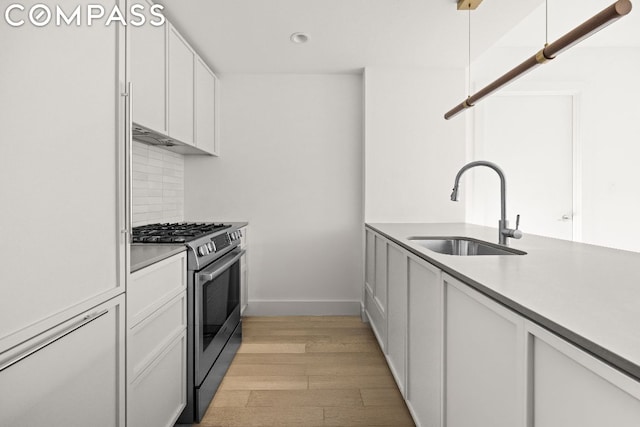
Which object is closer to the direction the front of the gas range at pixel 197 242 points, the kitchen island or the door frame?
the kitchen island

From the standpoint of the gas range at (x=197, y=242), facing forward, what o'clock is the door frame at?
The door frame is roughly at 10 o'clock from the gas range.

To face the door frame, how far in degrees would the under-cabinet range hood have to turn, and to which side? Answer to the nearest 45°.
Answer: approximately 45° to its left

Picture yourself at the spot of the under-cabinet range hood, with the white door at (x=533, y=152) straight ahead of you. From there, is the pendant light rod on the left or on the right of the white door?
right

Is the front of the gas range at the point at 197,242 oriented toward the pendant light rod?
yes
